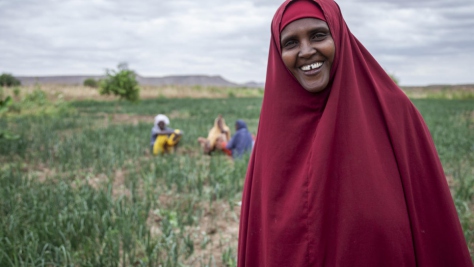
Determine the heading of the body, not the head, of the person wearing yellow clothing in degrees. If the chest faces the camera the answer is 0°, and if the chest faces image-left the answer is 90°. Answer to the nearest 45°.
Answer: approximately 315°

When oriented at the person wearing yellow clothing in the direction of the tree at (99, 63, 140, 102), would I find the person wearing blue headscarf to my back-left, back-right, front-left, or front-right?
back-right

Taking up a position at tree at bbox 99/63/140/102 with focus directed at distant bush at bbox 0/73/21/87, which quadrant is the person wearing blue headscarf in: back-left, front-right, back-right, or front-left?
back-left

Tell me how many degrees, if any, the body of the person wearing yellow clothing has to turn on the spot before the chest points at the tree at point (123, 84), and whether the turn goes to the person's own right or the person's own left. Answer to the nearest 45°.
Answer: approximately 135° to the person's own left

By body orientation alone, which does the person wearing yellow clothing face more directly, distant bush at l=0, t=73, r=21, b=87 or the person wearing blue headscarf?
the person wearing blue headscarf

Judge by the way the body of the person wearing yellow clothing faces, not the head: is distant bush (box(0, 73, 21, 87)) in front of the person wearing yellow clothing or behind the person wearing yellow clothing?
behind
